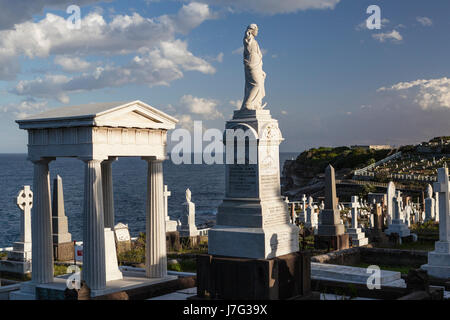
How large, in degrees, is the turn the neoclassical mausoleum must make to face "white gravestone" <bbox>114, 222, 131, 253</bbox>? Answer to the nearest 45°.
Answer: approximately 135° to its left

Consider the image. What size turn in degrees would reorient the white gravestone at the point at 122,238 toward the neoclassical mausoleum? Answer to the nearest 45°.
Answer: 0° — it already faces it

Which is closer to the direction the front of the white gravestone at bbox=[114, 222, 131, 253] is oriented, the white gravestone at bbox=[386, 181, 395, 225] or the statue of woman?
the statue of woman

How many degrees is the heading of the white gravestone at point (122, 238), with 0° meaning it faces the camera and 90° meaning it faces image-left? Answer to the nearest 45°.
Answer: approximately 0°

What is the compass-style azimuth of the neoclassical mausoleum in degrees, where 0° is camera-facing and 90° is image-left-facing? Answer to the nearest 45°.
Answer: approximately 315°

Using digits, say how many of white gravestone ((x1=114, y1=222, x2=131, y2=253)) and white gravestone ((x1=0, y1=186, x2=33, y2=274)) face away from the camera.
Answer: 0

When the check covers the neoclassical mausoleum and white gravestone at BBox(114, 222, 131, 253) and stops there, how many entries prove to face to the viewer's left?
0

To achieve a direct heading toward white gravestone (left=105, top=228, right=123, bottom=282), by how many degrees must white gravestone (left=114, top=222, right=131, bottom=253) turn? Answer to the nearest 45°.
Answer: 0° — it already faces it

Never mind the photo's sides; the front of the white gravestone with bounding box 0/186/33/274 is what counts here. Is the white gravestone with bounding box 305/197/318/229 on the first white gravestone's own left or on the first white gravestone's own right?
on the first white gravestone's own left

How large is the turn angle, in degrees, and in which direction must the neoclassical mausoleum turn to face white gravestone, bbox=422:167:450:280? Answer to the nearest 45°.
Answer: approximately 45° to its left
